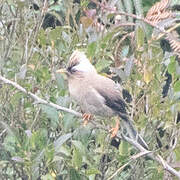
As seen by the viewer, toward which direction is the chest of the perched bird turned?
to the viewer's left

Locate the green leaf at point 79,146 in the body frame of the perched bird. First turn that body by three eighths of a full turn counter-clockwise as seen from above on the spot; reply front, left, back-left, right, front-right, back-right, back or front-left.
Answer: front-right

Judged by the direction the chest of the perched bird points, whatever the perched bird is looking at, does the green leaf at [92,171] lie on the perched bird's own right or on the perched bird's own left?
on the perched bird's own left

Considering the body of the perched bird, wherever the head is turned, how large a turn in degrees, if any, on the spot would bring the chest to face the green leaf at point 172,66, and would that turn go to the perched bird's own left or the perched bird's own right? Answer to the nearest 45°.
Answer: approximately 135° to the perched bird's own left

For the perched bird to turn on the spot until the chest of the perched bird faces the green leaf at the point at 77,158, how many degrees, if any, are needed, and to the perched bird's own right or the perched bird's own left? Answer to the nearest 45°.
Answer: approximately 90° to the perched bird's own left
